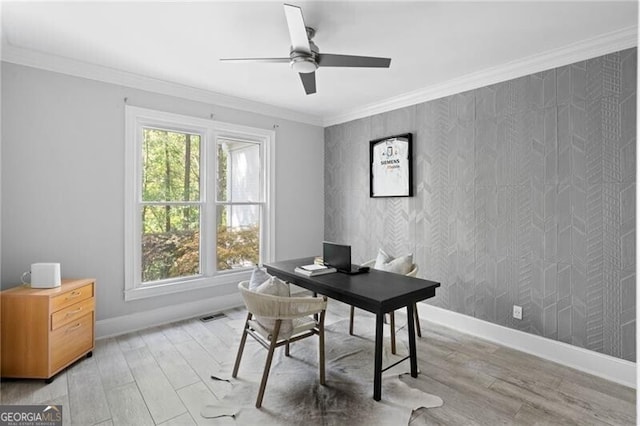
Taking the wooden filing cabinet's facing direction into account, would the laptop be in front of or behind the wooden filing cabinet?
in front

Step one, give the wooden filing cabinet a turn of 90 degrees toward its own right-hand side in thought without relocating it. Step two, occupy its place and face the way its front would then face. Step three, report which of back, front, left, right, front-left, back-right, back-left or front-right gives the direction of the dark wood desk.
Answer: left

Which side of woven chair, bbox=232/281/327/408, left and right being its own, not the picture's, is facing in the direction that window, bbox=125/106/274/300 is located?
left

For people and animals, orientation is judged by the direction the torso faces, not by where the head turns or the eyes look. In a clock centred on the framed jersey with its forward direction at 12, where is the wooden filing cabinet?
The wooden filing cabinet is roughly at 12 o'clock from the framed jersey.

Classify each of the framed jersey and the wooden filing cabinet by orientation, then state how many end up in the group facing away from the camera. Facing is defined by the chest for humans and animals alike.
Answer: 0

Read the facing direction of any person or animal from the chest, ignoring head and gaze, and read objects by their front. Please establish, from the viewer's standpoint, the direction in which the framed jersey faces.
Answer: facing the viewer and to the left of the viewer

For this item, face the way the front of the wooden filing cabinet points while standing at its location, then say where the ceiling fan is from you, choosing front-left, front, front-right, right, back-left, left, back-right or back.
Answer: front

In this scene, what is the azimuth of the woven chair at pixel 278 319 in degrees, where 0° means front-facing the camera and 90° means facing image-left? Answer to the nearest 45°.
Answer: approximately 225°

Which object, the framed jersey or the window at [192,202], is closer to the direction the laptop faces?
the framed jersey

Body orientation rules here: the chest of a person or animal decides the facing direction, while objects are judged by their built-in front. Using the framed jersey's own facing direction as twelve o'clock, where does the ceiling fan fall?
The ceiling fan is roughly at 11 o'clock from the framed jersey.

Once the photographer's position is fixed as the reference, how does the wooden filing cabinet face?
facing the viewer and to the right of the viewer
